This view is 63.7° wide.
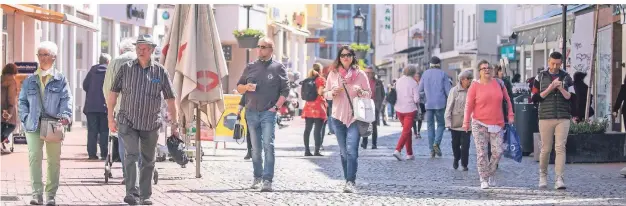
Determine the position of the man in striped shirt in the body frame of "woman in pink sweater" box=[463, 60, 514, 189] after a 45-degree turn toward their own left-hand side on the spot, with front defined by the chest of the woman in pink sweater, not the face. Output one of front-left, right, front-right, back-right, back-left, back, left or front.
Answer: right

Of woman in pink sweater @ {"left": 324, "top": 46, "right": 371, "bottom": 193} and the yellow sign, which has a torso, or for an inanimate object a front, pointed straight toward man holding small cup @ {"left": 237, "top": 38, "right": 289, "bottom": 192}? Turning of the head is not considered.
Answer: the yellow sign

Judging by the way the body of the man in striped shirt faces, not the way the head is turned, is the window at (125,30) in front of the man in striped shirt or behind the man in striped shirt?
behind

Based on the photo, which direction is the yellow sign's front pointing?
toward the camera

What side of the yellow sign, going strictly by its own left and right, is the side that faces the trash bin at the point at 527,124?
left

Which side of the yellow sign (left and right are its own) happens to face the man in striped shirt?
front

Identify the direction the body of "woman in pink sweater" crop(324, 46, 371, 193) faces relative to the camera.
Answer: toward the camera

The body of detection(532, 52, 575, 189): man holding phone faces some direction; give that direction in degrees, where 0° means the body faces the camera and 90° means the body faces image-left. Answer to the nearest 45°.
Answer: approximately 0°

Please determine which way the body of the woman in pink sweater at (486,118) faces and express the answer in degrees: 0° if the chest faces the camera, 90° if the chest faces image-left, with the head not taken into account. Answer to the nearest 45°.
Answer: approximately 0°

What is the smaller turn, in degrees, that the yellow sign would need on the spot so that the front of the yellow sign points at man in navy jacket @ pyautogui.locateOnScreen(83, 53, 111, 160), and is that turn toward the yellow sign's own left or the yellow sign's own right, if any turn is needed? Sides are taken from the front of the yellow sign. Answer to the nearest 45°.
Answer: approximately 45° to the yellow sign's own right

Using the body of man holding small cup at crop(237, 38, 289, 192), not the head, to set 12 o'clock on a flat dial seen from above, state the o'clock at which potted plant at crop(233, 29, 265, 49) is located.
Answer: The potted plant is roughly at 6 o'clock from the man holding small cup.

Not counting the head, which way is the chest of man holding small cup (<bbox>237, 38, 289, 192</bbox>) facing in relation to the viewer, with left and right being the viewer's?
facing the viewer
